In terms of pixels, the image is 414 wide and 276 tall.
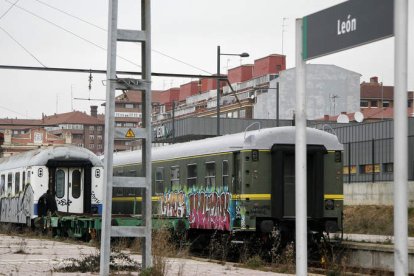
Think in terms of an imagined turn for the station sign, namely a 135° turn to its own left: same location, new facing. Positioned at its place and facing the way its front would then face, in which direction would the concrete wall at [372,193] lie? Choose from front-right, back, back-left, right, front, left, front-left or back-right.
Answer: left

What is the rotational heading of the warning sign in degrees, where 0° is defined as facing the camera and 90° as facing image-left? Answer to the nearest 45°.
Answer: approximately 0°

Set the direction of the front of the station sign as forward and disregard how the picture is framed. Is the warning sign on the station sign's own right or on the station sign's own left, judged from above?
on the station sign's own right

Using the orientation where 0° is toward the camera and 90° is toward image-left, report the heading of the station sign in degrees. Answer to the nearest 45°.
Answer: approximately 45°

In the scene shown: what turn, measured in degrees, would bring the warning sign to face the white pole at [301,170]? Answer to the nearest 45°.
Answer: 0° — it already faces it

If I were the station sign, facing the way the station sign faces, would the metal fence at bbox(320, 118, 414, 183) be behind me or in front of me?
behind

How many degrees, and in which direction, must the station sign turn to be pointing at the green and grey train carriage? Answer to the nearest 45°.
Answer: approximately 135° to its right

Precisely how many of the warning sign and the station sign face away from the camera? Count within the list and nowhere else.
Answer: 0
